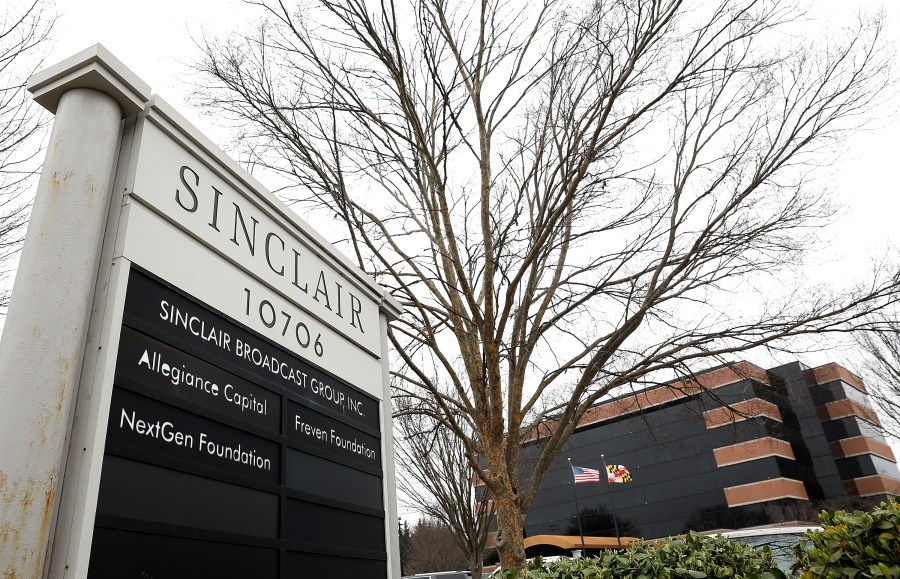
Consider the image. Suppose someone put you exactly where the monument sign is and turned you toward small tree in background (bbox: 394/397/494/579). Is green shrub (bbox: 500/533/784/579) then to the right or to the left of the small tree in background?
right

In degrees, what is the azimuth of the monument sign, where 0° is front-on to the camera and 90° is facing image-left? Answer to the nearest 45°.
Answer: approximately 315°

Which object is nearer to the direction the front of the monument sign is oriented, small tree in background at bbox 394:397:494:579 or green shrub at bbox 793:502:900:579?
the green shrub

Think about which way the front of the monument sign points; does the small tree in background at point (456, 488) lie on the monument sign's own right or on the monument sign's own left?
on the monument sign's own left

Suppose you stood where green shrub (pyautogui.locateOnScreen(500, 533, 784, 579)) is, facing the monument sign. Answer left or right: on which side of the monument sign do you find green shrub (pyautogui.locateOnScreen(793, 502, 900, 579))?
left

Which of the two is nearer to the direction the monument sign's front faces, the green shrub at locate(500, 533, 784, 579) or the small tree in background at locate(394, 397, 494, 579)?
the green shrub

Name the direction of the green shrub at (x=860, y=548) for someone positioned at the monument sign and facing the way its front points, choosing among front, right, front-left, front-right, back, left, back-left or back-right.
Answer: front-left

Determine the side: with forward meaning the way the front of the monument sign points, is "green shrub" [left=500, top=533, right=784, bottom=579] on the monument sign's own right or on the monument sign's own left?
on the monument sign's own left
